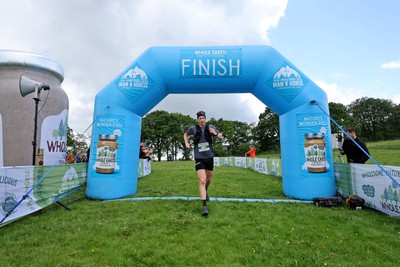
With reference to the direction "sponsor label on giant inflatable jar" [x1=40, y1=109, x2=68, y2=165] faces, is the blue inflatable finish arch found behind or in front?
in front

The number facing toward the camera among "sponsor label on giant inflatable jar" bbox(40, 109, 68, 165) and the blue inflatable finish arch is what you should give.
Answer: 2

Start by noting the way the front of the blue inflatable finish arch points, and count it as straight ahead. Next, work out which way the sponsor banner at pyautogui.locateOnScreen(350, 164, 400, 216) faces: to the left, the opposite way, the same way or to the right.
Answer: to the right

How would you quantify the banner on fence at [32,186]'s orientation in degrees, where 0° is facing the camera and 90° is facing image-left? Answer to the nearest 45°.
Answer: approximately 315°

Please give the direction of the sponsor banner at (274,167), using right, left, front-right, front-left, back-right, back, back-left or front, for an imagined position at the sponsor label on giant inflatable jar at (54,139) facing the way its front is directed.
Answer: left

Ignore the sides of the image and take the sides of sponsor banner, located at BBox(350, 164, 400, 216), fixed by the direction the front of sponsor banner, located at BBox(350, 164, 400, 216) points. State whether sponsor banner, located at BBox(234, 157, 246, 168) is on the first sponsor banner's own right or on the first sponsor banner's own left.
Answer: on the first sponsor banner's own right

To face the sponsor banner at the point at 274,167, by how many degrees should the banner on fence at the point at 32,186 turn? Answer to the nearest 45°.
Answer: approximately 45° to its left

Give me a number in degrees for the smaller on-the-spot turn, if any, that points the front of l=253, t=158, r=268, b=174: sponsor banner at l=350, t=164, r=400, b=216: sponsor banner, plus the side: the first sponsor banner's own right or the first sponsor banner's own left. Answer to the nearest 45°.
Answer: approximately 45° to the first sponsor banner's own left

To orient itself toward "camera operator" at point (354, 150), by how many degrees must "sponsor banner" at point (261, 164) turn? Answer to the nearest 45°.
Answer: approximately 45° to its left

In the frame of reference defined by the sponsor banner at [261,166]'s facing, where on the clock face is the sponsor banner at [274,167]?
the sponsor banner at [274,167] is roughly at 10 o'clock from the sponsor banner at [261,166].

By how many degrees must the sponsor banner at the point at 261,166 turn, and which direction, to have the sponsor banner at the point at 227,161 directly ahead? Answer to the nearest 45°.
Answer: approximately 135° to its right

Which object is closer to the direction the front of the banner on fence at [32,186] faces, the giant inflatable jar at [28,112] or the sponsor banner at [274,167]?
the sponsor banner

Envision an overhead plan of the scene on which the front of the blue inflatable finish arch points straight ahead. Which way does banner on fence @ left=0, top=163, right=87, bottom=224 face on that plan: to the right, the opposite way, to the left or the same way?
to the left

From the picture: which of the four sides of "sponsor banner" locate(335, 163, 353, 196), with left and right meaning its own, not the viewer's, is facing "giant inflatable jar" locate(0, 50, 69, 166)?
front

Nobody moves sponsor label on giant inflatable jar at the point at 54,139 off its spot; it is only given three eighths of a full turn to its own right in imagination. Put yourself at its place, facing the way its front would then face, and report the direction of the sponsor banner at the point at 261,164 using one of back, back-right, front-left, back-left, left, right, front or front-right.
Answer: back-right
